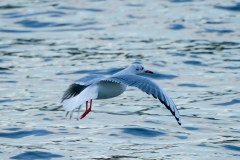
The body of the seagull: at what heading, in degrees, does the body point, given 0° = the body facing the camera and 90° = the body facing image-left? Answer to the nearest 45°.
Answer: approximately 225°
